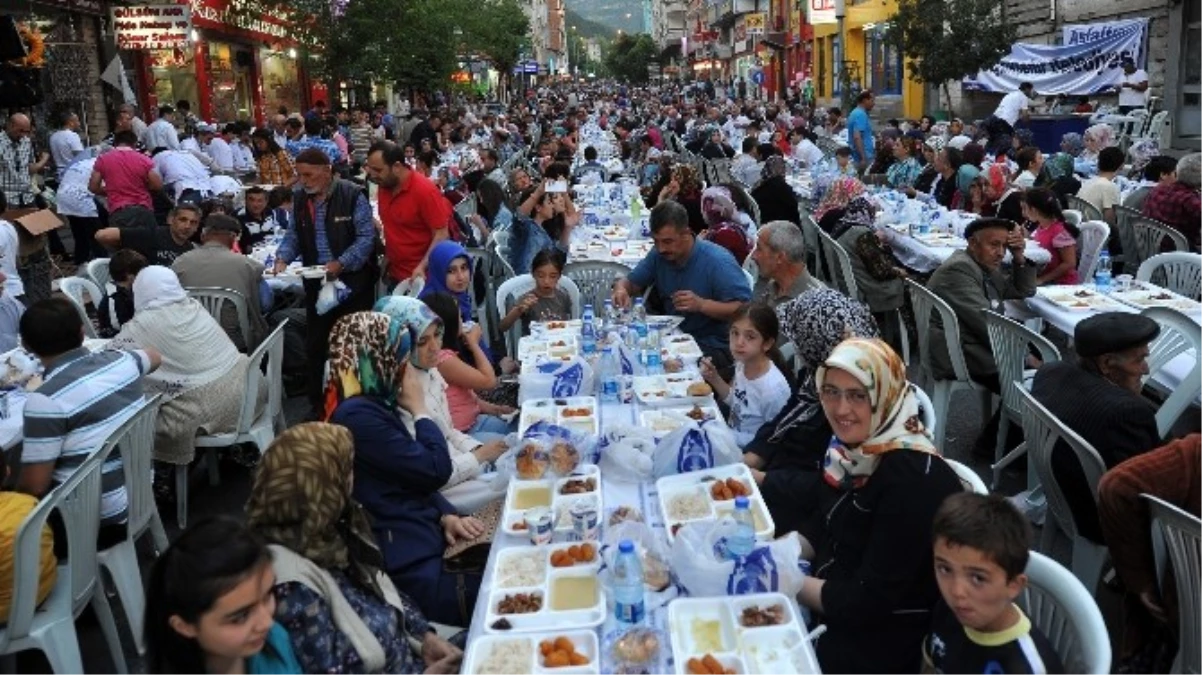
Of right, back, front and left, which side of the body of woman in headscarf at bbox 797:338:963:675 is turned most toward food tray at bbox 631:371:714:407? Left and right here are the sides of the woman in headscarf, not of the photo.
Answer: right

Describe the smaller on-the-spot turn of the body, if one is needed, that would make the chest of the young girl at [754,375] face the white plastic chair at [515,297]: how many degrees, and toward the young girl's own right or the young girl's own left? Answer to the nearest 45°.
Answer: approximately 90° to the young girl's own right

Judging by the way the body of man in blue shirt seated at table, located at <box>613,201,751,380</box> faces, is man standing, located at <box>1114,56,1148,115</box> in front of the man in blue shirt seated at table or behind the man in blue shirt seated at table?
behind

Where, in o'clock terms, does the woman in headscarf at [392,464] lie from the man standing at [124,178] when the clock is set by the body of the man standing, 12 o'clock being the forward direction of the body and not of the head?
The woman in headscarf is roughly at 6 o'clock from the man standing.

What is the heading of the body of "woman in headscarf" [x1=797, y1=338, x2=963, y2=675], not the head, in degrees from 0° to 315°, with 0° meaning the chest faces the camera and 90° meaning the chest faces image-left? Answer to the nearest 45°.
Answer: approximately 45°

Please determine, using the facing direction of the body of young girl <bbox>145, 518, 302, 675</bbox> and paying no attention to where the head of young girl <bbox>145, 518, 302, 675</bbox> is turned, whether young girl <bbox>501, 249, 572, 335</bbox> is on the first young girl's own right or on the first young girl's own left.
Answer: on the first young girl's own left

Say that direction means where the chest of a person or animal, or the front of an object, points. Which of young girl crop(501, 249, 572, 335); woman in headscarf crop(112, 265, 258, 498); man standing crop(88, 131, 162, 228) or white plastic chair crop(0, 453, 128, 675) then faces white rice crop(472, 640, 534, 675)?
the young girl

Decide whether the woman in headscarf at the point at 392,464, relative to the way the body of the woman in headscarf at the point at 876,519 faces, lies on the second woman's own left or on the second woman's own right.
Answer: on the second woman's own right
